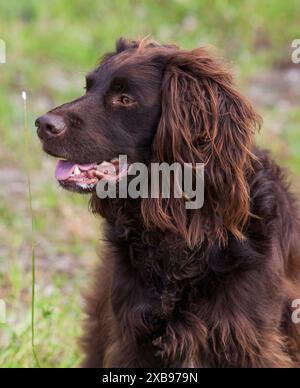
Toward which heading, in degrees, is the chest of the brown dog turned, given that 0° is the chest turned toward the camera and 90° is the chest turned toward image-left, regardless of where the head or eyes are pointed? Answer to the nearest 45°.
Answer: approximately 45°
